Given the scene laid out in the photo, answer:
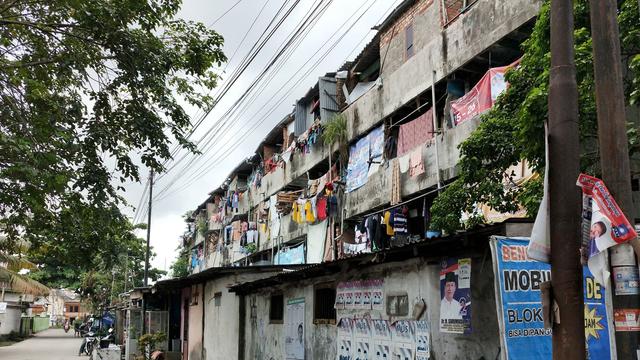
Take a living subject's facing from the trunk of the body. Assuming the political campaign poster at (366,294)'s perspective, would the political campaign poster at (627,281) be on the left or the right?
on its left

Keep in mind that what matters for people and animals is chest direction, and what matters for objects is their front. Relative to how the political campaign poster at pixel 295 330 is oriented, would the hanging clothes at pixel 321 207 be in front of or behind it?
behind

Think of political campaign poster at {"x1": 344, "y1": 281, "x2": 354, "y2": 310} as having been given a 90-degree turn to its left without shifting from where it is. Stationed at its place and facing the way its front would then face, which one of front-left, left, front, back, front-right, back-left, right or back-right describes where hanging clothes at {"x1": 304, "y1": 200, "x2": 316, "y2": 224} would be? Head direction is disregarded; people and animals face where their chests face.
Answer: back-left

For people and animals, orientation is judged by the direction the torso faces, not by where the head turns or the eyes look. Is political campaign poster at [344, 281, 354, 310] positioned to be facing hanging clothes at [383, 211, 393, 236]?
no

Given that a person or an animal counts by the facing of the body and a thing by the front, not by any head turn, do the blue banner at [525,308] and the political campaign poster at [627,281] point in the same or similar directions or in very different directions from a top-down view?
same or similar directions

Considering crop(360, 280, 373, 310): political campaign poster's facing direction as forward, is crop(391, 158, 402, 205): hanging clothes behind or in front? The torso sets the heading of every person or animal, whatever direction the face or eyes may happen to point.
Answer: behind

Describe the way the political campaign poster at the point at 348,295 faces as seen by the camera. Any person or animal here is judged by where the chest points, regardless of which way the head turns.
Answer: facing the viewer and to the left of the viewer

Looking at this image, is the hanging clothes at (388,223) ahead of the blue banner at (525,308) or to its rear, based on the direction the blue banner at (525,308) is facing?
to the rear

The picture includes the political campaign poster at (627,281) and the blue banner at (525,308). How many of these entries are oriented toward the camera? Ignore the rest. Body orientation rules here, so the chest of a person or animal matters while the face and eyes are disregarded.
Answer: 2

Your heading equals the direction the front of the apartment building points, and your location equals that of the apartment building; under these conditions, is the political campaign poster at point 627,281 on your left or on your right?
on your left

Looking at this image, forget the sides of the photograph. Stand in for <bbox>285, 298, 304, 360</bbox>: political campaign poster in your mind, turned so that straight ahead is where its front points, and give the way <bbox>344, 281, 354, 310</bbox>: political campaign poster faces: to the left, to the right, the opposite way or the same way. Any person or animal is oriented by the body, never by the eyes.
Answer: the same way

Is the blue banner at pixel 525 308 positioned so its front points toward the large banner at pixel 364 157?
no

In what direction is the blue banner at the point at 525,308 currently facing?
toward the camera

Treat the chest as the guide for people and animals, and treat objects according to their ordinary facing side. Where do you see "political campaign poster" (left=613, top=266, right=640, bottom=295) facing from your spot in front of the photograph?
facing the viewer

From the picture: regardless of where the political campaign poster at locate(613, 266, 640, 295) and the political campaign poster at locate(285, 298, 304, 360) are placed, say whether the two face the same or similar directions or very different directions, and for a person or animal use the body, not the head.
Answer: same or similar directions
